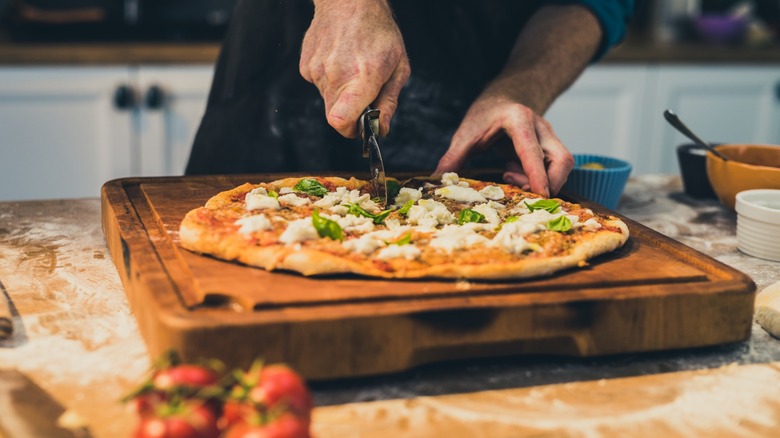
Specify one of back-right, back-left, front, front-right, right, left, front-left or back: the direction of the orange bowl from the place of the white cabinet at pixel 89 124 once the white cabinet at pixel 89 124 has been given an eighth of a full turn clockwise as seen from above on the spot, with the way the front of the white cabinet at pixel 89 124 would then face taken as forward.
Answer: left

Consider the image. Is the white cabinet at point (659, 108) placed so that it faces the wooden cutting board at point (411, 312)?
yes

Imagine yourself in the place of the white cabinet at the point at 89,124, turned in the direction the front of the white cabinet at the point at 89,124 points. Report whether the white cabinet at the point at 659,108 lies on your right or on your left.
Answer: on your left

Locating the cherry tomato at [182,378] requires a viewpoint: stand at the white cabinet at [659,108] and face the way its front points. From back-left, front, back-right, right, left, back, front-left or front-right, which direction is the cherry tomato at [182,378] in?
front

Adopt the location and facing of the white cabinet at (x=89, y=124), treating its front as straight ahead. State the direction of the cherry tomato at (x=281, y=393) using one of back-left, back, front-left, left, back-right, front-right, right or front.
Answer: front

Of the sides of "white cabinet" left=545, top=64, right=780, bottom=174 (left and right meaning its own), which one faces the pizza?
front

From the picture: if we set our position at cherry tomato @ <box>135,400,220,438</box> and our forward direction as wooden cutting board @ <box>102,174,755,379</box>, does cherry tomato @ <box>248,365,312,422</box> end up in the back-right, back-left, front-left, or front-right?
front-right

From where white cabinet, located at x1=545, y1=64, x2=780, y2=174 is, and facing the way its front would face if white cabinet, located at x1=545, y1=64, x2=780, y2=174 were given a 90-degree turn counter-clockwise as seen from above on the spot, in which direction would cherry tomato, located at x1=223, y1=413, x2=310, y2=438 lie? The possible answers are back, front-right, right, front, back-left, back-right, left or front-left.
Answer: right

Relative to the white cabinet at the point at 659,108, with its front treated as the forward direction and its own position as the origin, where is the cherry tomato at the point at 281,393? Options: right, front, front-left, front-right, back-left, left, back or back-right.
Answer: front

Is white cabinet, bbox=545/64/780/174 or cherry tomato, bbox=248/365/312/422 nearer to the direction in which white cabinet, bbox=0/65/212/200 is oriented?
the cherry tomato

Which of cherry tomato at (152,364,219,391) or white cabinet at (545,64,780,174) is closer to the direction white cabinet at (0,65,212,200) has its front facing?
the cherry tomato

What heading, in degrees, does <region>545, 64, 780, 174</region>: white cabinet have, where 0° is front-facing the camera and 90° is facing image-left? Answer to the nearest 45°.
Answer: approximately 0°

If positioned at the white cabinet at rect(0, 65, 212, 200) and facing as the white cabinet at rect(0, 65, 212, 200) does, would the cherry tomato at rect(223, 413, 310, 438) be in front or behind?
in front

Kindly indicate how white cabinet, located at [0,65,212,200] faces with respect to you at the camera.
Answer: facing the viewer

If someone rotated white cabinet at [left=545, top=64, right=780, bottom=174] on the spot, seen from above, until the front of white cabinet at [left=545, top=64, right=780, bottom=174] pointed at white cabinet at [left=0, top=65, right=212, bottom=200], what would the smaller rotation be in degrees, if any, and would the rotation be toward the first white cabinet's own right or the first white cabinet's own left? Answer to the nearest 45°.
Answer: approximately 45° to the first white cabinet's own right

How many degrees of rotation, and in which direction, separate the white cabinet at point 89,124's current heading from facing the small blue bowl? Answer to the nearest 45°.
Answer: approximately 45° to its left

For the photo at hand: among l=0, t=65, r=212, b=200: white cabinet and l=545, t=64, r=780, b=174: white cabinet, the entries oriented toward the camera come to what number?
2

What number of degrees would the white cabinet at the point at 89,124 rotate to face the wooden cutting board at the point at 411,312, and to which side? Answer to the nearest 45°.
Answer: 0° — it already faces it
